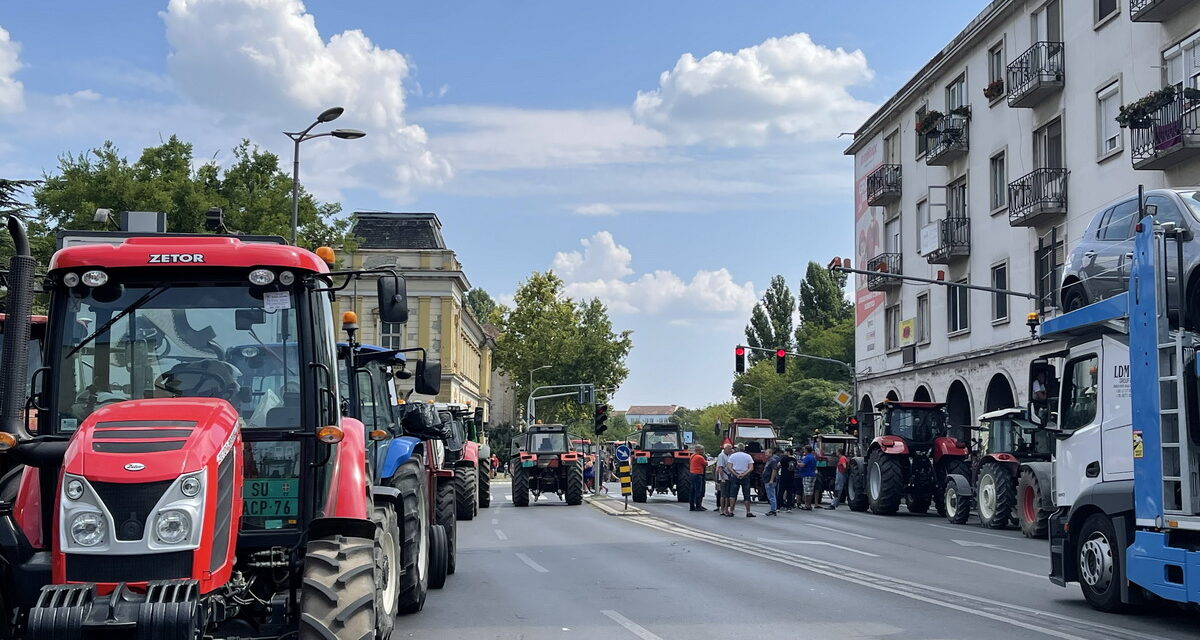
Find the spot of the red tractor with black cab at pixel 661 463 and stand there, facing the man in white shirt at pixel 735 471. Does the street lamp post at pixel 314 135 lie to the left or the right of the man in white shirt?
right

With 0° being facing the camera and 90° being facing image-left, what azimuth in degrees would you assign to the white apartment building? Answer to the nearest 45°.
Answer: approximately 45°

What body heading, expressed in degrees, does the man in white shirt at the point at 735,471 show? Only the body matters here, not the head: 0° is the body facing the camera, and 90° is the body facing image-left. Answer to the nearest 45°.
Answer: approximately 180°

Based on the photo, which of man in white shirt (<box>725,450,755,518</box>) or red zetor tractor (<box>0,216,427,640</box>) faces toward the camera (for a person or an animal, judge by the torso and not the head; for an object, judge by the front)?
the red zetor tractor

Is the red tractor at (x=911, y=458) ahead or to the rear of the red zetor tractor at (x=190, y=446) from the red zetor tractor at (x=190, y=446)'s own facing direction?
to the rear

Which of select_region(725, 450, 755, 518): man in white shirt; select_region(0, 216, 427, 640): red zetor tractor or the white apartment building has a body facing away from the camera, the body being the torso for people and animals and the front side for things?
the man in white shirt

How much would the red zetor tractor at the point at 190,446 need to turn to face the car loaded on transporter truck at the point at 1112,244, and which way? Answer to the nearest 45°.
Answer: approximately 135° to its left

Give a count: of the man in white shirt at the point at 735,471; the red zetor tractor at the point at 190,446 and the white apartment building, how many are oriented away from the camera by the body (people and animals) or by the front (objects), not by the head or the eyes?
1

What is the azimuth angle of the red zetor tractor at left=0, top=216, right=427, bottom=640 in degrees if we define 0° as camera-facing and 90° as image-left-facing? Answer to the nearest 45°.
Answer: approximately 0°

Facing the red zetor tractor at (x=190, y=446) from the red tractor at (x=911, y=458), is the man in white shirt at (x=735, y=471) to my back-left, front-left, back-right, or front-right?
front-right
